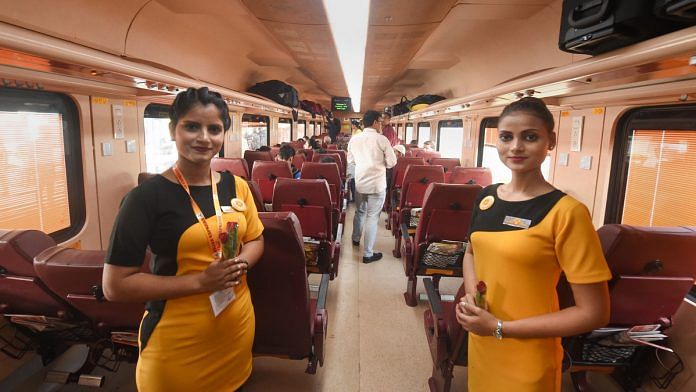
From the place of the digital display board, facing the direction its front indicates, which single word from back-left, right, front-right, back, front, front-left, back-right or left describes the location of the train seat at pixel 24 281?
front

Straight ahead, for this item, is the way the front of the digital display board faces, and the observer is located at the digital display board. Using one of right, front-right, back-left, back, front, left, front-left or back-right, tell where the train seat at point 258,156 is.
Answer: front

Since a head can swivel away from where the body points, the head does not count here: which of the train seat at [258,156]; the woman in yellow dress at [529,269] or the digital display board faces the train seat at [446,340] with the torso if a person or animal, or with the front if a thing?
the digital display board

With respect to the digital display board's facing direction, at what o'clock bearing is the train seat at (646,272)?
The train seat is roughly at 12 o'clock from the digital display board.

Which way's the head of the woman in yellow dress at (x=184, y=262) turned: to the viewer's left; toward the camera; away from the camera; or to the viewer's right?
toward the camera

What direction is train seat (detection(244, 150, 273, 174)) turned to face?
away from the camera

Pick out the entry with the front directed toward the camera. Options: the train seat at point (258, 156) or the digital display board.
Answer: the digital display board

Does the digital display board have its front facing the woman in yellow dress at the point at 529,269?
yes

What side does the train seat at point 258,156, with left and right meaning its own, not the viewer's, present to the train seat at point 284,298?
back

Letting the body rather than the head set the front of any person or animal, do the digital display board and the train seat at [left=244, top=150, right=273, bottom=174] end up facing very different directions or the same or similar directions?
very different directions

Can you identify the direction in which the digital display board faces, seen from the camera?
facing the viewer

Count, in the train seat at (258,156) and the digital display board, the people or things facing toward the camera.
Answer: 1

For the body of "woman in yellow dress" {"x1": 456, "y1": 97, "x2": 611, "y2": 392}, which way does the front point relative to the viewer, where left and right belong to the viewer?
facing the viewer and to the left of the viewer

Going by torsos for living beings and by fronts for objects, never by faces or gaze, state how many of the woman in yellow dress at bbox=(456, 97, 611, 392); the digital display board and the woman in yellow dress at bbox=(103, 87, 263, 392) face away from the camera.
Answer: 0

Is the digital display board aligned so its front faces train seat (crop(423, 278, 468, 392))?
yes
